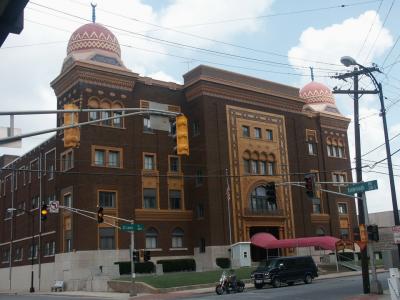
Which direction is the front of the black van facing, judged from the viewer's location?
facing the viewer and to the left of the viewer

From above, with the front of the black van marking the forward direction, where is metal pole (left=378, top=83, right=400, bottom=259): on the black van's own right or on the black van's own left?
on the black van's own left

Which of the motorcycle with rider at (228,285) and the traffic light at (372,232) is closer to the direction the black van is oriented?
the motorcycle with rider

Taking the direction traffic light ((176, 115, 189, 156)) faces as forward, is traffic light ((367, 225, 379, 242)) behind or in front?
in front

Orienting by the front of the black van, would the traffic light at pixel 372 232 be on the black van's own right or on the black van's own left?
on the black van's own left
